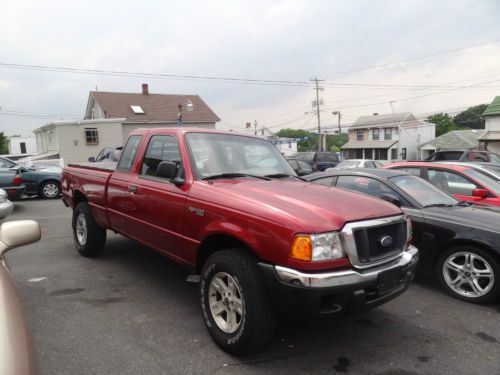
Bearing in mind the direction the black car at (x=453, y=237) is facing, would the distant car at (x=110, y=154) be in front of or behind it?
behind

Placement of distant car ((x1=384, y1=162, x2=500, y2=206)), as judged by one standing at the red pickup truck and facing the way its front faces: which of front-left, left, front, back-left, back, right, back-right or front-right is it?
left

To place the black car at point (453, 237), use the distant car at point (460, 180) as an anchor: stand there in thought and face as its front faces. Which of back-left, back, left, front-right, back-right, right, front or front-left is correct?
front-right

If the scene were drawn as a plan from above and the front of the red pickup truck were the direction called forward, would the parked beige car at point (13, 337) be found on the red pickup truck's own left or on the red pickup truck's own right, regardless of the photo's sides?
on the red pickup truck's own right

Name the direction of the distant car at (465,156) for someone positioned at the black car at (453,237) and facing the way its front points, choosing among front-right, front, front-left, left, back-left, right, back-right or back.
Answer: back-left

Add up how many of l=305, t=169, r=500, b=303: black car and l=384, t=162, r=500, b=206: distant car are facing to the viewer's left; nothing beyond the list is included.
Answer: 0

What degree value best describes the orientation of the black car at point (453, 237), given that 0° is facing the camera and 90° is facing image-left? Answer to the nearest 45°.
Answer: approximately 315°

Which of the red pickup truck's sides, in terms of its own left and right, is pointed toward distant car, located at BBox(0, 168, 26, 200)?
back

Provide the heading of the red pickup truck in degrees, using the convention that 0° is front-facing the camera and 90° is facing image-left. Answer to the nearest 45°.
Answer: approximately 315°
